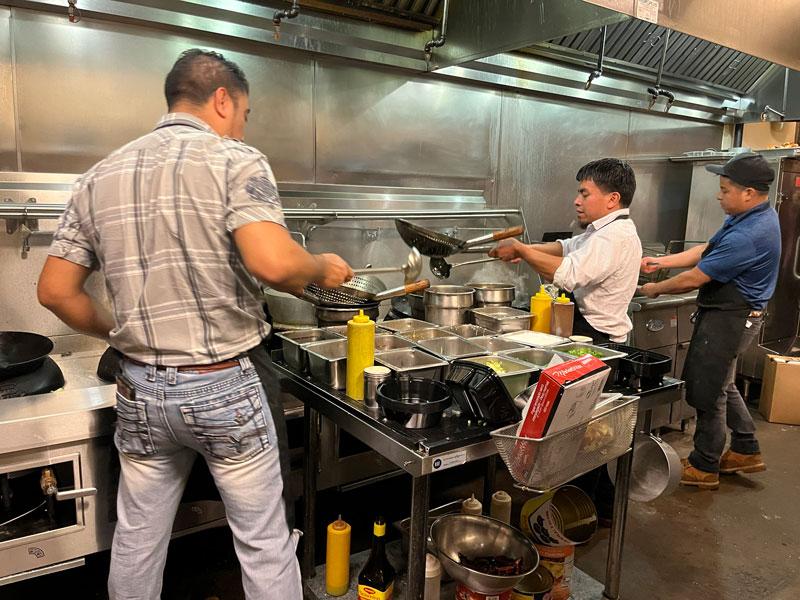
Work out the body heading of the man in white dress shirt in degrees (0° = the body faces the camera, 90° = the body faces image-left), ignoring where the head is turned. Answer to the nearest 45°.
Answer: approximately 90°

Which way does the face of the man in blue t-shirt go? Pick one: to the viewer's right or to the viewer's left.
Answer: to the viewer's left

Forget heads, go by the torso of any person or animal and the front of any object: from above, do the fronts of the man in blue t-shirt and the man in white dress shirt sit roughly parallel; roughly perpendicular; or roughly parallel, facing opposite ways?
roughly parallel

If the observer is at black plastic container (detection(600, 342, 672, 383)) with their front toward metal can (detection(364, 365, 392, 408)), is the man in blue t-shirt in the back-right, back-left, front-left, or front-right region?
back-right

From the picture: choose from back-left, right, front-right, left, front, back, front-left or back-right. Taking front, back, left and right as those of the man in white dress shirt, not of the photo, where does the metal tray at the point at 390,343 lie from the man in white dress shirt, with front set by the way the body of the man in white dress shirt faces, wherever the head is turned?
front-left

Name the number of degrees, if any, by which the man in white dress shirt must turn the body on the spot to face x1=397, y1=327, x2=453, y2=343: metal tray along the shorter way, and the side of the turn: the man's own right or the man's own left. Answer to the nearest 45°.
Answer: approximately 45° to the man's own left

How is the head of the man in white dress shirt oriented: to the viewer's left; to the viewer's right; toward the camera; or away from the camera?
to the viewer's left

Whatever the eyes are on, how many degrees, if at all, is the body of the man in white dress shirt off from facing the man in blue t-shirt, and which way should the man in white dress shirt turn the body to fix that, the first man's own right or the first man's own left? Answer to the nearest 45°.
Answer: approximately 135° to the first man's own right

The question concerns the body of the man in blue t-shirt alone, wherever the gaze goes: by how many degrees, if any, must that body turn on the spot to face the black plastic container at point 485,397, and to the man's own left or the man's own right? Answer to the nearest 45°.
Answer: approximately 90° to the man's own left

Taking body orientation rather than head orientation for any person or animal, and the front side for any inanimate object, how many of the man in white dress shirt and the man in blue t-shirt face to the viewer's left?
2

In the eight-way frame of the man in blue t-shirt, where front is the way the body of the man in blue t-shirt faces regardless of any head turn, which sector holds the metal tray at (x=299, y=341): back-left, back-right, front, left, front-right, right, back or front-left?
front-left

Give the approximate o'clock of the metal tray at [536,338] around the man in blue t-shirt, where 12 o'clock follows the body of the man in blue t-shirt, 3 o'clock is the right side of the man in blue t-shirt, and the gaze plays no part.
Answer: The metal tray is roughly at 10 o'clock from the man in blue t-shirt.

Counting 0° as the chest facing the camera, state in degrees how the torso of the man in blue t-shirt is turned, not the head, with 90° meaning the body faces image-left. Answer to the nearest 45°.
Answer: approximately 90°

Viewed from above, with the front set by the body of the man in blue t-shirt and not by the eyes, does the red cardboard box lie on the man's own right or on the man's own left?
on the man's own left

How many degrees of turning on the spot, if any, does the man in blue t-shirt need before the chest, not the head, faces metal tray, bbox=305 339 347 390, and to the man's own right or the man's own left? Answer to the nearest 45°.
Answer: approximately 45° to the man's own left
